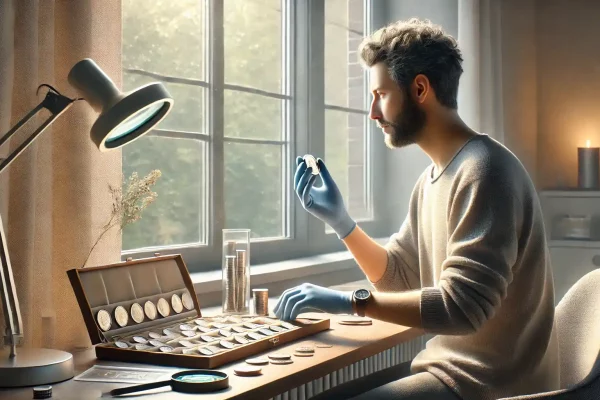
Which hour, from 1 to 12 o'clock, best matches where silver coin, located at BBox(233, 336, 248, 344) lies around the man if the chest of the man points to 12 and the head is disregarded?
The silver coin is roughly at 11 o'clock from the man.

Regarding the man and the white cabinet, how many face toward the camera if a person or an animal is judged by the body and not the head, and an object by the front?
1

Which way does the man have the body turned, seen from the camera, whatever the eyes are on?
to the viewer's left

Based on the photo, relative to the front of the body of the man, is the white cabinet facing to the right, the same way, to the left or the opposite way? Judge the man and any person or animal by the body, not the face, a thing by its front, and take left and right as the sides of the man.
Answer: to the left

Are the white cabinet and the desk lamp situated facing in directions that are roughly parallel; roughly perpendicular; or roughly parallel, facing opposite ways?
roughly perpendicular

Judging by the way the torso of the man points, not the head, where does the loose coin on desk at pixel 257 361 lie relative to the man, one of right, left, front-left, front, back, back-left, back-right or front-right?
front-left

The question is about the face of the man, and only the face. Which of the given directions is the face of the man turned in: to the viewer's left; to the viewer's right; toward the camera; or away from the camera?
to the viewer's left

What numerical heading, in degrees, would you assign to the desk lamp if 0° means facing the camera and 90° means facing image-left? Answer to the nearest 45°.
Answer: approximately 315°
